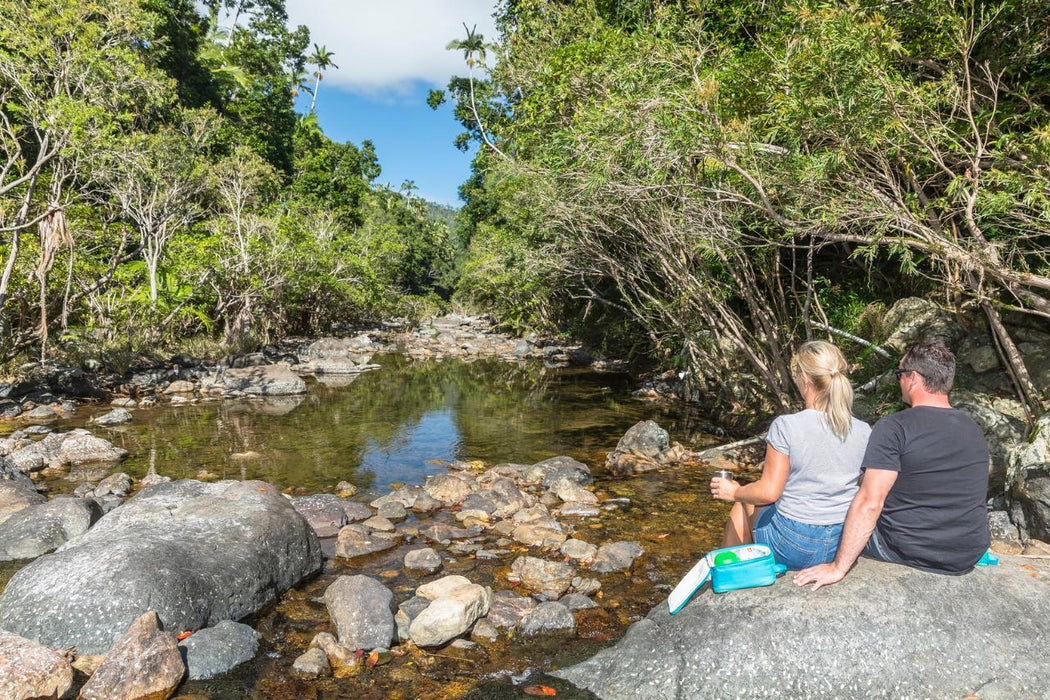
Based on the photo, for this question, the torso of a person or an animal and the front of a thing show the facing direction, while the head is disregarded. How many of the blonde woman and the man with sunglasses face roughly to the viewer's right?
0

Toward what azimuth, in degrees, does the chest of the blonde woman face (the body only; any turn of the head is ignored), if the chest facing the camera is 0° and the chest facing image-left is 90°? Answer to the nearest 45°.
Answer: approximately 135°

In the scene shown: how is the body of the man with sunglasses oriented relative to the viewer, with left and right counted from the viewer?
facing away from the viewer and to the left of the viewer

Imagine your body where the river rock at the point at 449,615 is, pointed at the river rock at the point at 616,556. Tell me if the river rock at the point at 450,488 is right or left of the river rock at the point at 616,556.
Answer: left

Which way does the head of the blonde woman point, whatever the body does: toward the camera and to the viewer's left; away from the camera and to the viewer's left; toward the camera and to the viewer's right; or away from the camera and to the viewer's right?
away from the camera and to the viewer's left

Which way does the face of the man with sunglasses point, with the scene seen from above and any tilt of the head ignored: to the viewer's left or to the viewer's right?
to the viewer's left

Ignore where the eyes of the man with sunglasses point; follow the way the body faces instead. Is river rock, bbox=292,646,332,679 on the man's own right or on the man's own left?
on the man's own left

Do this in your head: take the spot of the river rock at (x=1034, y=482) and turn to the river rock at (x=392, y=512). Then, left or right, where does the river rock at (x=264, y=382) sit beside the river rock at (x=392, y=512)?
right

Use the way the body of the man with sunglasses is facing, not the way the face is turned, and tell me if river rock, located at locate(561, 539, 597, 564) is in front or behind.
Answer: in front
